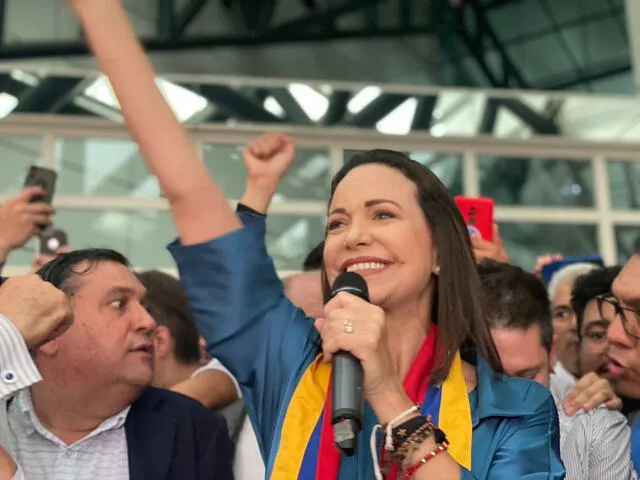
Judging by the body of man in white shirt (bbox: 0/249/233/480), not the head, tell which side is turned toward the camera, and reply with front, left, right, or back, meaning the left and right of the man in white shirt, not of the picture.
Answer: front

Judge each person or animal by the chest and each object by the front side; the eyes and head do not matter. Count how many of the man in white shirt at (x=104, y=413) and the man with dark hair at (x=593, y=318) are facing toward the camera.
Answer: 2

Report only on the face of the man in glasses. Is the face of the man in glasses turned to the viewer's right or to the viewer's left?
to the viewer's left

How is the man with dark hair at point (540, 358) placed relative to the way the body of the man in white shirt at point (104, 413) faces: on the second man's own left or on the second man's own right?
on the second man's own left

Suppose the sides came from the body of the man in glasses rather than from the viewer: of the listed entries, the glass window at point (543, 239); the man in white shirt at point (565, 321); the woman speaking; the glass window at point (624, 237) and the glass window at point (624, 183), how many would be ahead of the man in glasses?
1

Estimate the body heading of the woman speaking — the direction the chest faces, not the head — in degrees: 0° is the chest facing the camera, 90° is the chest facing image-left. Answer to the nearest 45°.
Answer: approximately 45°

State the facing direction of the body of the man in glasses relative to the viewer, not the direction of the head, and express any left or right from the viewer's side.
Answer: facing the viewer and to the left of the viewer

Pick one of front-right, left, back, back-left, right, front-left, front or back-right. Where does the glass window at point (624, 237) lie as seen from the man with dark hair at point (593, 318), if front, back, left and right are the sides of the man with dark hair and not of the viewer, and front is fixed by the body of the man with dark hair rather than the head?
back

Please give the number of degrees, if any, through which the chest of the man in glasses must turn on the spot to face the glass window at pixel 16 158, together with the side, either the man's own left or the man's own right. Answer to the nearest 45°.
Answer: approximately 90° to the man's own right

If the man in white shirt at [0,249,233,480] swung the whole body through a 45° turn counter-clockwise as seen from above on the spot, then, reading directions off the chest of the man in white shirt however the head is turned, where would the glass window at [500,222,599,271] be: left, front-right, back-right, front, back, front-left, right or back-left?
left

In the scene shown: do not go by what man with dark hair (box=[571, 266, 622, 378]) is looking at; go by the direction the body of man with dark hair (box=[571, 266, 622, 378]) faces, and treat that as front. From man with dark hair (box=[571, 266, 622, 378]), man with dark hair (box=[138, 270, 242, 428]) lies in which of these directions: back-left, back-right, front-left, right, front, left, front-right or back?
right

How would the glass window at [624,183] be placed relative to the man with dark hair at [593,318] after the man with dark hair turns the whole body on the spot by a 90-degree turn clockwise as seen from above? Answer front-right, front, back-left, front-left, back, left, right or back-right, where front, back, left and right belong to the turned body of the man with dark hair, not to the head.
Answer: right

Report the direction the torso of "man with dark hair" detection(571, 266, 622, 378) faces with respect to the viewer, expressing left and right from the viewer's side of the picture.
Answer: facing the viewer

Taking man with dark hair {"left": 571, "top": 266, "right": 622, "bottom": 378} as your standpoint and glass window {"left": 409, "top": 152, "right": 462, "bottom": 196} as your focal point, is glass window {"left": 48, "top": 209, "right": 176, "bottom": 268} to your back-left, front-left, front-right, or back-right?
front-left

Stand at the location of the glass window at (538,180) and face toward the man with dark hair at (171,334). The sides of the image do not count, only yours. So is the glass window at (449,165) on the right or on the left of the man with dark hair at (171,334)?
right

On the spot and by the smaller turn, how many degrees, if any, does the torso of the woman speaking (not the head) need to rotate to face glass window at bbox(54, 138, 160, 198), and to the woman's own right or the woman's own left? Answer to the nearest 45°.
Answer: approximately 135° to the woman's own right

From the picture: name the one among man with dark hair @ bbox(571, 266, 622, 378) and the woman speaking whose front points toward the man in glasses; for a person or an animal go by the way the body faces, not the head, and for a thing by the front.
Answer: the man with dark hair
